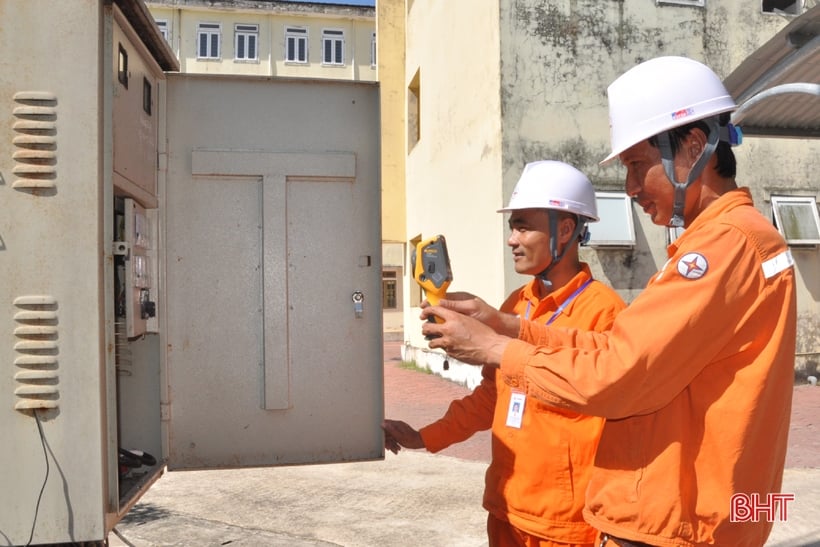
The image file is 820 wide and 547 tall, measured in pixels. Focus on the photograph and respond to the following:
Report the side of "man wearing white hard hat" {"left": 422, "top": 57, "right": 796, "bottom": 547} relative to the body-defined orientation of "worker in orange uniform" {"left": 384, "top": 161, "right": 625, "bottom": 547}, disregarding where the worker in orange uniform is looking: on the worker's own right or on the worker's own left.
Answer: on the worker's own left

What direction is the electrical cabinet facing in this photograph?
to the viewer's right

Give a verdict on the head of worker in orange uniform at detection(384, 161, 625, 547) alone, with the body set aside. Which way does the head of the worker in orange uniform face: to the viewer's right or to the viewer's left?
to the viewer's left

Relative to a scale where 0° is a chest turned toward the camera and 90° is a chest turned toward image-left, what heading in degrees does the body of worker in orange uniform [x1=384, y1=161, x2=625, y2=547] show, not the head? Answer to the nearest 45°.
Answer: approximately 45°

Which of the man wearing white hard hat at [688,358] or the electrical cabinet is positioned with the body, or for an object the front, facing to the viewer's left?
the man wearing white hard hat

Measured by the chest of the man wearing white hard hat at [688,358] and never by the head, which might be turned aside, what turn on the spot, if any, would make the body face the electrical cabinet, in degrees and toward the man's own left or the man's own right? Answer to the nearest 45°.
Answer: approximately 45° to the man's own right

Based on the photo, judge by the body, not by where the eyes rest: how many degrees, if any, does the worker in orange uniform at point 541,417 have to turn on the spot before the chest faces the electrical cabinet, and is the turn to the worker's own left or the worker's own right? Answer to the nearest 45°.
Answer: approximately 45° to the worker's own right

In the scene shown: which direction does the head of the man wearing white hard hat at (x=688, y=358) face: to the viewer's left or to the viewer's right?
to the viewer's left

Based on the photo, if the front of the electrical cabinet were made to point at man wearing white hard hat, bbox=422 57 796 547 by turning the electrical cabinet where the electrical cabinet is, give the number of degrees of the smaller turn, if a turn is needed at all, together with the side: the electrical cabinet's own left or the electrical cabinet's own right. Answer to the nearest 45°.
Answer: approximately 45° to the electrical cabinet's own right

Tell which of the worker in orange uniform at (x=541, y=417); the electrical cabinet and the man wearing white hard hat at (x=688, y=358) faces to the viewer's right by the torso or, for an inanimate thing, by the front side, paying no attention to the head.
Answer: the electrical cabinet

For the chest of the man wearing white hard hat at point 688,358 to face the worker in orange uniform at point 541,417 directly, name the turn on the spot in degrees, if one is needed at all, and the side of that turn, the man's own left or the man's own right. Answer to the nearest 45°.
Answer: approximately 45° to the man's own right

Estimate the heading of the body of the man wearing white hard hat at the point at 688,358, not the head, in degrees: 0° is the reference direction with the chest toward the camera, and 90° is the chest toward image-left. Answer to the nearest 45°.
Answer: approximately 90°
